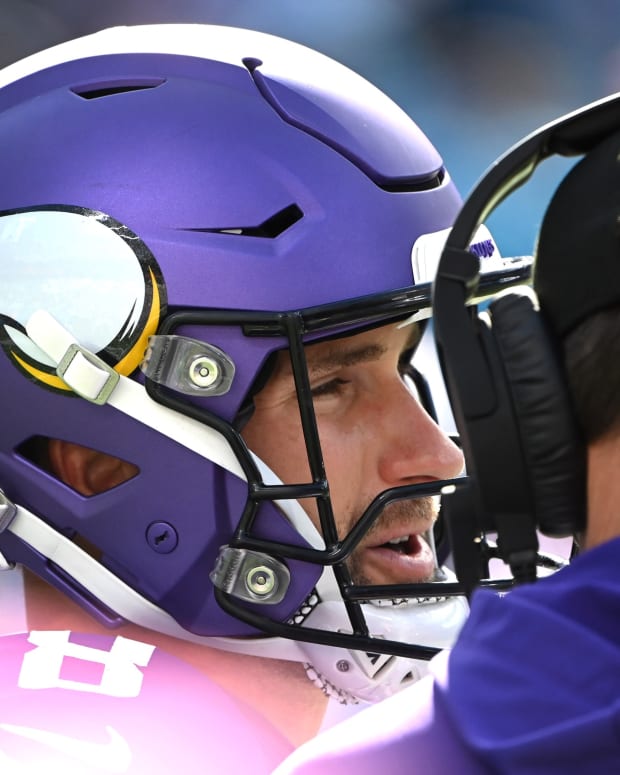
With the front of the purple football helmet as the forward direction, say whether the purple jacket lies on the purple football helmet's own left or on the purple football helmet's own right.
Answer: on the purple football helmet's own right

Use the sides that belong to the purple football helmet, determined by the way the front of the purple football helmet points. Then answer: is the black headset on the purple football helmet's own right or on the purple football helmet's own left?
on the purple football helmet's own right

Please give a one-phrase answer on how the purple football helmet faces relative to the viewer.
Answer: facing to the right of the viewer
